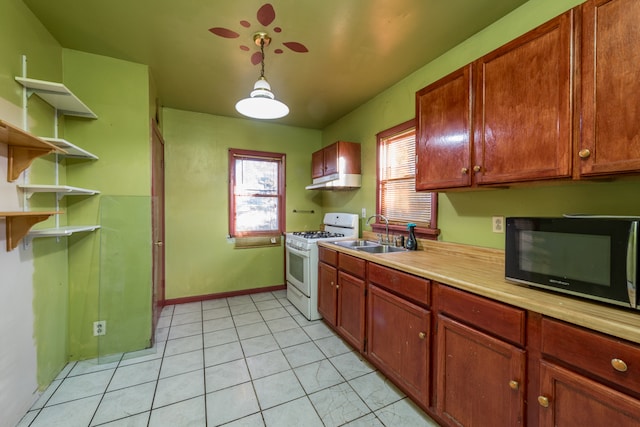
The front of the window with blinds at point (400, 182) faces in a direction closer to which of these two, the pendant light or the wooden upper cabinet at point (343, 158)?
the pendant light

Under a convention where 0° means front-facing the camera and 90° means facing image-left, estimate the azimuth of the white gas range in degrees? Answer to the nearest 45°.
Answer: approximately 45°

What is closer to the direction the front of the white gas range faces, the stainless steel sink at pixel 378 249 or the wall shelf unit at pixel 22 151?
the wall shelf unit

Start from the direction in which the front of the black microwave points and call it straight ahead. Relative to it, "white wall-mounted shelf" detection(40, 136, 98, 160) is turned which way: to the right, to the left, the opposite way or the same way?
the opposite way

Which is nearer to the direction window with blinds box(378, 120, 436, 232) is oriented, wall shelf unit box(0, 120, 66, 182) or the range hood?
the wall shelf unit

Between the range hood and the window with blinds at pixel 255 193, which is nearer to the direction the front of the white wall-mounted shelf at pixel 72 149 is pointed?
the range hood

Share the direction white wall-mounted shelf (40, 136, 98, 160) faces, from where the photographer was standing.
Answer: facing the viewer and to the right of the viewer

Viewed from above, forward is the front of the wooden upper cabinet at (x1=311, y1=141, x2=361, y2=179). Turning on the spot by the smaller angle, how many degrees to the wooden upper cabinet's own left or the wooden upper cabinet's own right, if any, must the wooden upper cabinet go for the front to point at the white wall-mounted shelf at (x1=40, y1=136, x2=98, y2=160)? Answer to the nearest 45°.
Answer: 0° — it already faces it

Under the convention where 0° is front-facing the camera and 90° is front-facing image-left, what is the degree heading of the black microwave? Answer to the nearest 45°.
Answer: approximately 45°

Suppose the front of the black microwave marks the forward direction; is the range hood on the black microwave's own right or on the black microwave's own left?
on the black microwave's own right

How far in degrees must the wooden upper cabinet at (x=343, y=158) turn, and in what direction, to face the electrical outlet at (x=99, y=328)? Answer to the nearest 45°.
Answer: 0° — it already faces it

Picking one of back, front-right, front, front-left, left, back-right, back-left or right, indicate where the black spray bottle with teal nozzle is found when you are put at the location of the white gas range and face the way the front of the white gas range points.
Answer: left
